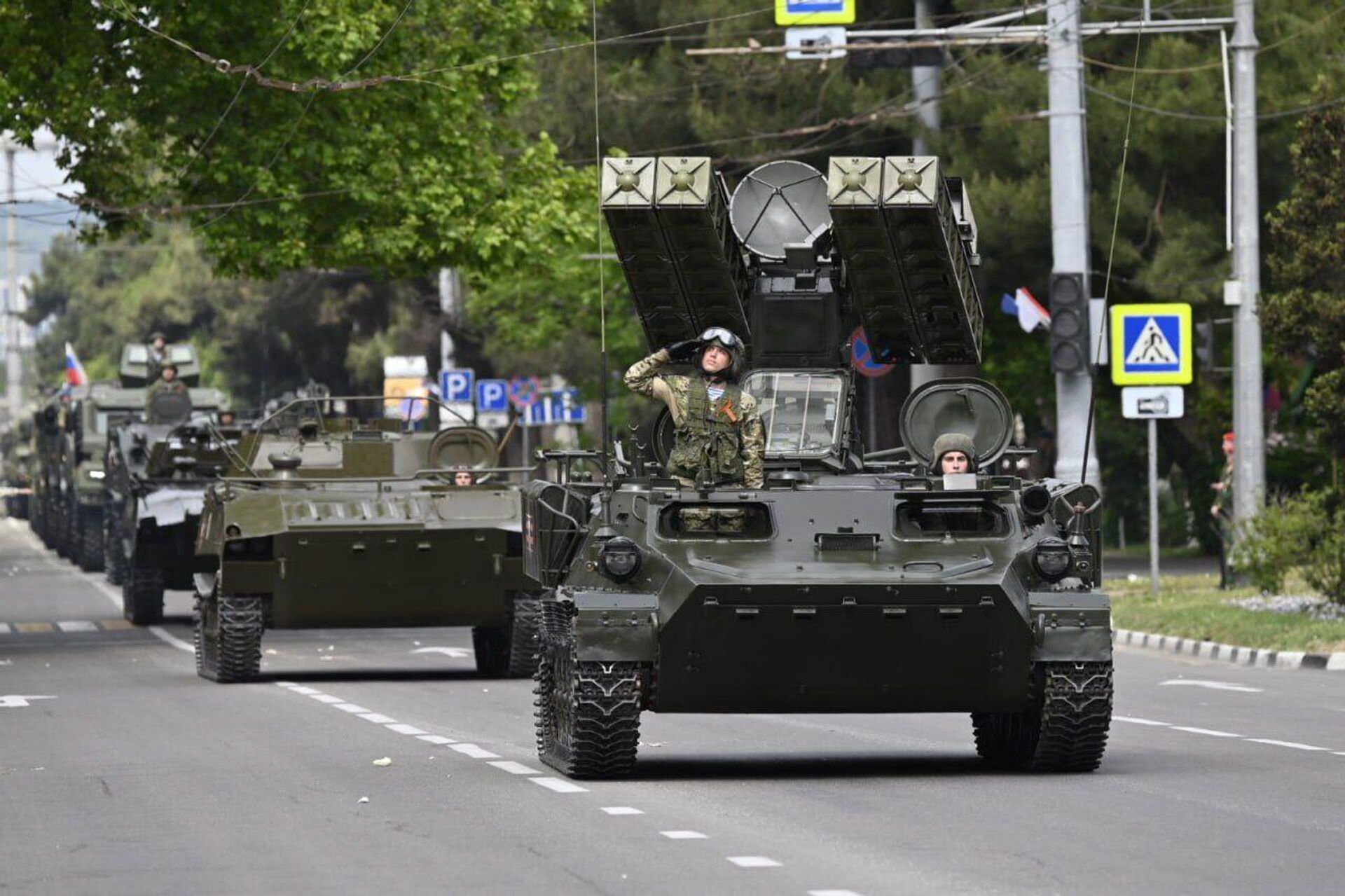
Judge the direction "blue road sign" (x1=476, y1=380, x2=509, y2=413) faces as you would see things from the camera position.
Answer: facing the viewer

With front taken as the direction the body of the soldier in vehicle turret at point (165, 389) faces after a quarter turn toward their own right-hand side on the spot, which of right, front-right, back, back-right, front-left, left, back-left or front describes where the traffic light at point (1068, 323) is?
back-left

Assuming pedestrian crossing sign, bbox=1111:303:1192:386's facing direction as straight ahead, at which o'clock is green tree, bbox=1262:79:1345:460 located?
The green tree is roughly at 8 o'clock from the pedestrian crossing sign.

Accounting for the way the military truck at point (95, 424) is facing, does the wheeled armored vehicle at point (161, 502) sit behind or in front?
in front

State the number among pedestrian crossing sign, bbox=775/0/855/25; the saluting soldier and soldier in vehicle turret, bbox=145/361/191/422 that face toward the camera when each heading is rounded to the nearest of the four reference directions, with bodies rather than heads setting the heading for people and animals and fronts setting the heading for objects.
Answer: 3

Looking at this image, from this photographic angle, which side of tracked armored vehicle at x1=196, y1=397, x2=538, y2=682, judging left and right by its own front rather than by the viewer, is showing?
front

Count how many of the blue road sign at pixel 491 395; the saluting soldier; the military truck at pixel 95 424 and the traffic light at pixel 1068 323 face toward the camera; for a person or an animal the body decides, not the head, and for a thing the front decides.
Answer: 4

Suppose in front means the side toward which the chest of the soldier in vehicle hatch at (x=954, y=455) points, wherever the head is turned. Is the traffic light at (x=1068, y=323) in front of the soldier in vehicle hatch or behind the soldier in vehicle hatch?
behind

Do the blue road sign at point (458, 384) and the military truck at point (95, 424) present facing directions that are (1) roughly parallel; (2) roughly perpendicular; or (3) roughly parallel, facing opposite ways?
roughly parallel

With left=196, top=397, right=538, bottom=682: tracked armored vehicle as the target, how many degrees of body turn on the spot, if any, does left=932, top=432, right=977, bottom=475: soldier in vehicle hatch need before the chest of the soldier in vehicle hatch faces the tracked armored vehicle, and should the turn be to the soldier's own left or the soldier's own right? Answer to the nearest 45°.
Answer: approximately 135° to the soldier's own right

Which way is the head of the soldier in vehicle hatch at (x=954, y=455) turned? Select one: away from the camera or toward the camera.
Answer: toward the camera
